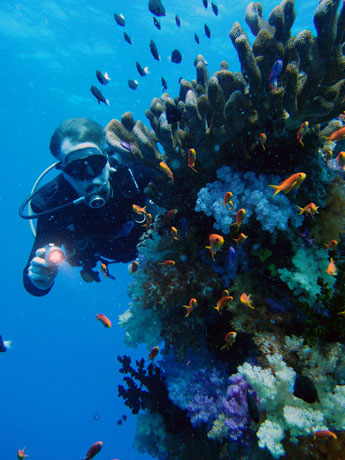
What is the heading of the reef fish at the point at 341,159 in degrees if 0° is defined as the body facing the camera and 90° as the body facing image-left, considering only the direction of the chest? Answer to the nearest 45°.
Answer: approximately 90°

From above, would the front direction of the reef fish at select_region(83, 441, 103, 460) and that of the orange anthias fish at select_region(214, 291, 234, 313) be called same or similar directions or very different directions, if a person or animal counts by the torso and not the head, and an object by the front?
same or similar directions

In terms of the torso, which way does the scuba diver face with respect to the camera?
toward the camera

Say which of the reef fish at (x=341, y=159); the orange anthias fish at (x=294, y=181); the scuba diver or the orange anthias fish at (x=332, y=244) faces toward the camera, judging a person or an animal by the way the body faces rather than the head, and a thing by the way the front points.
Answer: the scuba diver

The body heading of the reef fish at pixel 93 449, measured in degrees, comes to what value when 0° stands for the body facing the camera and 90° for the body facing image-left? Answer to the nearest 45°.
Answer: approximately 270°

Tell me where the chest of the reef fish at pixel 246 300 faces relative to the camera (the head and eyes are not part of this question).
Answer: to the viewer's left

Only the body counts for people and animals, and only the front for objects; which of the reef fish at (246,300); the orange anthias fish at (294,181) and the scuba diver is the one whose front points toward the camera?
the scuba diver

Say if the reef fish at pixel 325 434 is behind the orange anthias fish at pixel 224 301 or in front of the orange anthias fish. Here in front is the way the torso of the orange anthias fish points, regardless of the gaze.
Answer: in front

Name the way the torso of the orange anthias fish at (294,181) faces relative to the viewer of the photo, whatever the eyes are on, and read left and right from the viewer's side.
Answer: facing to the right of the viewer
